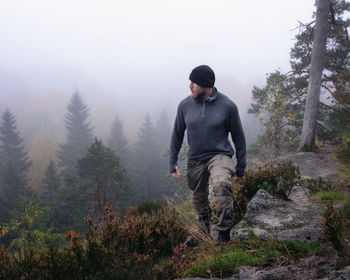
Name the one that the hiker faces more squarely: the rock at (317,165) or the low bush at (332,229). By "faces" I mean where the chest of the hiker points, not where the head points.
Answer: the low bush

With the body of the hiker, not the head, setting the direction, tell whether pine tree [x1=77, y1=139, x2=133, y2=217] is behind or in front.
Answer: behind

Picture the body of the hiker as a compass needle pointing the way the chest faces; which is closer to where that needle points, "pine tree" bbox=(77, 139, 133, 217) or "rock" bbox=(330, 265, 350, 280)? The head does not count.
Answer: the rock

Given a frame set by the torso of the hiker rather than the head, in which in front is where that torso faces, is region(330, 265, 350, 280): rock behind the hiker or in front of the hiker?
in front

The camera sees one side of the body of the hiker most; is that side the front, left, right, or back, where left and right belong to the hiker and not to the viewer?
front
